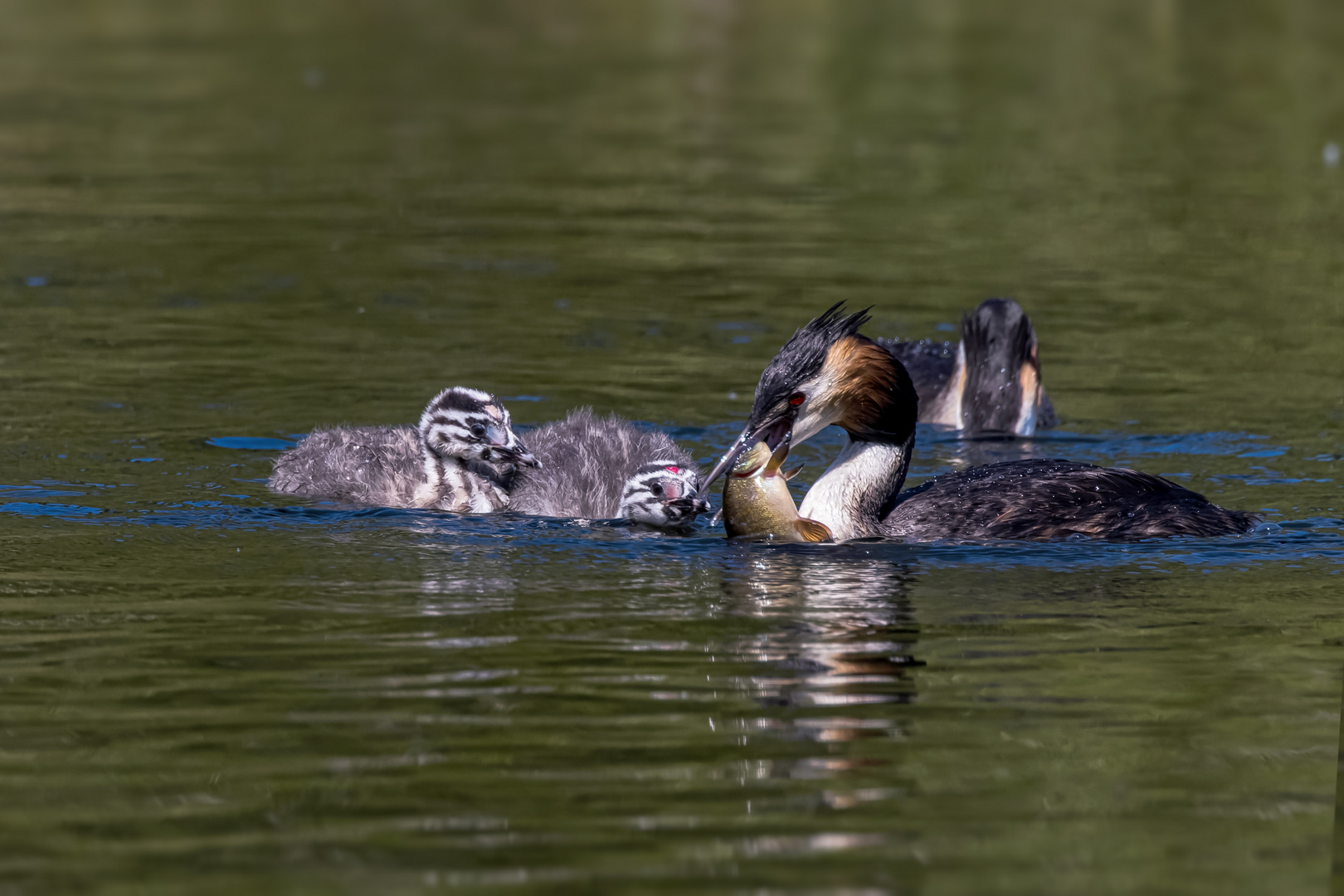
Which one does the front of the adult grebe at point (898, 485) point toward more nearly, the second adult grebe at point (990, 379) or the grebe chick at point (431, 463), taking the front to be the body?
the grebe chick

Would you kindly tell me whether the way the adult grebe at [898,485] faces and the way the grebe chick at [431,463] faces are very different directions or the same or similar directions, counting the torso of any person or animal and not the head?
very different directions

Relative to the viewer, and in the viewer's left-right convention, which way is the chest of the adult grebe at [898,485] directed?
facing to the left of the viewer

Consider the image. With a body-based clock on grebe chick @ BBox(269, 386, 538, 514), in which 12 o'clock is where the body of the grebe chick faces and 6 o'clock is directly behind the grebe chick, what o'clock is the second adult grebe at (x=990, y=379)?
The second adult grebe is roughly at 11 o'clock from the grebe chick.

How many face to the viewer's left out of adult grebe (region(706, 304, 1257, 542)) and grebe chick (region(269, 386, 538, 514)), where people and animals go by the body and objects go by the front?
1

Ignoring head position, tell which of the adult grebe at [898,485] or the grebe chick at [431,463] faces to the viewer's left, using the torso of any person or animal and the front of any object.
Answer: the adult grebe

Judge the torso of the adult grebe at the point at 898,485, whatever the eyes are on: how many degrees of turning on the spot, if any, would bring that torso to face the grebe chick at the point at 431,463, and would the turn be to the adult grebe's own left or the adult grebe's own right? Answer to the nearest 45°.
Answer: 0° — it already faces it

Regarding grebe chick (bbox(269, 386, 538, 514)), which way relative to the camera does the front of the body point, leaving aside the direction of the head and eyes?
to the viewer's right

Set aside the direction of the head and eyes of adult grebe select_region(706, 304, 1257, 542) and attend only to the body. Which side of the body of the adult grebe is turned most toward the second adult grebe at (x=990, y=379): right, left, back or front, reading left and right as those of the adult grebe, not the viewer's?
right

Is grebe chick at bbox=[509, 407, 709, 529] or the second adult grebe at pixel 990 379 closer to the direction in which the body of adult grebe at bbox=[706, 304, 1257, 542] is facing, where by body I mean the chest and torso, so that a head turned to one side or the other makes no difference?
the grebe chick

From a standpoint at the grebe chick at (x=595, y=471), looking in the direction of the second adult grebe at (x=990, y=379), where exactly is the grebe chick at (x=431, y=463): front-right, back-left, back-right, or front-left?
back-left
